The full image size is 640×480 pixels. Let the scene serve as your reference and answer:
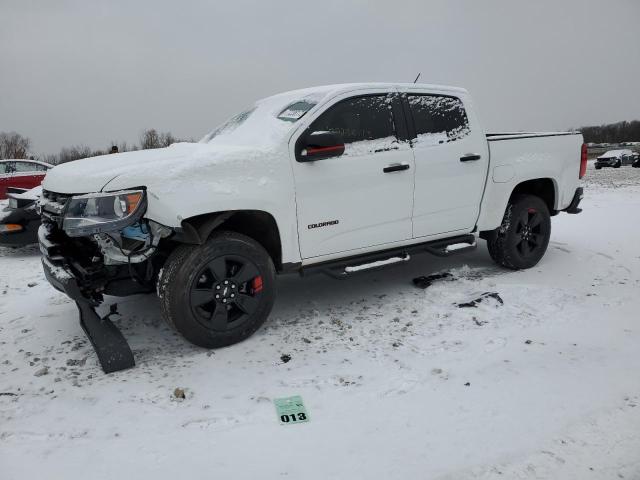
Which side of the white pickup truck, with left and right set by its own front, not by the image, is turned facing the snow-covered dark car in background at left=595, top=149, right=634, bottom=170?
back

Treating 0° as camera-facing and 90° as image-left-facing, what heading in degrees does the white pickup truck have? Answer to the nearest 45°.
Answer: approximately 45°

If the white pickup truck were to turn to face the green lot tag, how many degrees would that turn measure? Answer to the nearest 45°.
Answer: approximately 45° to its left

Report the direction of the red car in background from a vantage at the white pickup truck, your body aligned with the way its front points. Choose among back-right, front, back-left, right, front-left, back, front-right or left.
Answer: right
